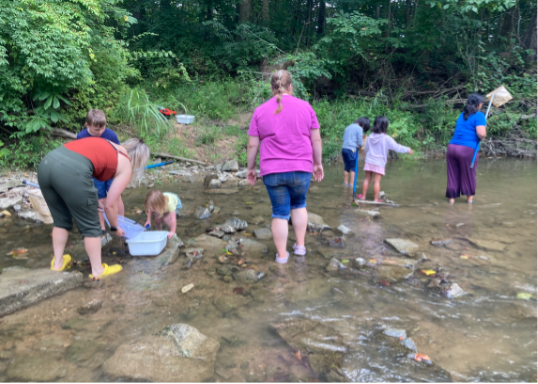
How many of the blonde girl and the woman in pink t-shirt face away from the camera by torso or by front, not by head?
1

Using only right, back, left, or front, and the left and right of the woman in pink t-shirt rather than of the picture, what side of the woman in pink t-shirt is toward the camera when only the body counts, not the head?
back

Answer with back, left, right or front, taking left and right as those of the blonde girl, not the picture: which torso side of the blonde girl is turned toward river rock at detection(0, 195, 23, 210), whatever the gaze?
right

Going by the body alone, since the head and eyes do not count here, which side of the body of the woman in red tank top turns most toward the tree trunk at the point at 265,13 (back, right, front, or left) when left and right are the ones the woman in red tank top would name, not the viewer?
front

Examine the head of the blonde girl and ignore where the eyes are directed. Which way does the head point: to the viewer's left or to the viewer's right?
to the viewer's left

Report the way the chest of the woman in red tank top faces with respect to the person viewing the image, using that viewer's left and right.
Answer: facing away from the viewer and to the right of the viewer

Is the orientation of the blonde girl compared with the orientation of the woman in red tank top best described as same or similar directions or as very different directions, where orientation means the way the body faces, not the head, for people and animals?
very different directions

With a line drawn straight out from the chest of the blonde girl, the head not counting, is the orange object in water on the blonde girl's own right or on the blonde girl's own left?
on the blonde girl's own left

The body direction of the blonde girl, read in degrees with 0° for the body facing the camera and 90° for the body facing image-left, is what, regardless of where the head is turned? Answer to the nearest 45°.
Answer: approximately 45°

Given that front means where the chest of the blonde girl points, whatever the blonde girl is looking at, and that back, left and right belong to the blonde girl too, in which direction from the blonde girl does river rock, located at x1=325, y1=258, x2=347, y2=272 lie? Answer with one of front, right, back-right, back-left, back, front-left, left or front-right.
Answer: left

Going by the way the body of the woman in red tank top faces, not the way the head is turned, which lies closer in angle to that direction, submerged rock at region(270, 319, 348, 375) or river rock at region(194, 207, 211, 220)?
the river rock

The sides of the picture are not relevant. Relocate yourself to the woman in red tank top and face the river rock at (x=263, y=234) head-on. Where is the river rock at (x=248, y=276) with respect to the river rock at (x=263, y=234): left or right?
right
